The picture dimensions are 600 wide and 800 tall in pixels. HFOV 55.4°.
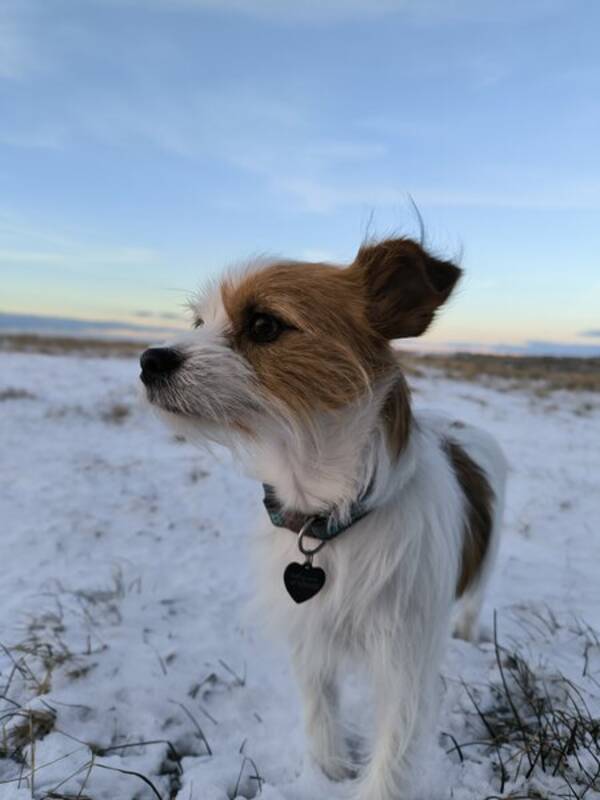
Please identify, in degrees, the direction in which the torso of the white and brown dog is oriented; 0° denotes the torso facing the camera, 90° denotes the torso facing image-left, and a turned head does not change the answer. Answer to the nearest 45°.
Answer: approximately 45°
